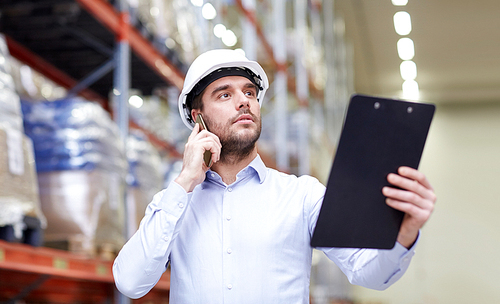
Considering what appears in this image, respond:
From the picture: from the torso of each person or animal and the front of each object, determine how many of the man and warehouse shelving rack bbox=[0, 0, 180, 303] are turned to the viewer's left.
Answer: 0

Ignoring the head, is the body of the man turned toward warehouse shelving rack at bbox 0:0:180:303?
no

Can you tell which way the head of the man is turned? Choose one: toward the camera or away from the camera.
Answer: toward the camera

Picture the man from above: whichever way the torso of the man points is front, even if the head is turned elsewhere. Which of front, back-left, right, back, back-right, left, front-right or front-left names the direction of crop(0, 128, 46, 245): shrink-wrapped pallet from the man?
back-right

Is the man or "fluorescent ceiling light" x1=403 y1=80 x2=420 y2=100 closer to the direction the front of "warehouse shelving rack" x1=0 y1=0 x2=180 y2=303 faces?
the man

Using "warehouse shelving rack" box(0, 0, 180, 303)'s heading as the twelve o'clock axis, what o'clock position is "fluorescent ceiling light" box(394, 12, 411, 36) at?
The fluorescent ceiling light is roughly at 9 o'clock from the warehouse shelving rack.

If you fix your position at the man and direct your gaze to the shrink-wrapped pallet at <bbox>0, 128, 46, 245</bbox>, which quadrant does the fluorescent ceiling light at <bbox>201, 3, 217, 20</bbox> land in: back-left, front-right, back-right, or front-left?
front-right

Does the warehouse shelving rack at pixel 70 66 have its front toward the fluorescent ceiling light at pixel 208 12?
no

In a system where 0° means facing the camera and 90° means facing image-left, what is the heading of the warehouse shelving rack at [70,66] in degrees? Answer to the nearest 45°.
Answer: approximately 315°

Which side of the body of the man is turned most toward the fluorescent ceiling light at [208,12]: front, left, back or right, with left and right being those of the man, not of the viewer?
back

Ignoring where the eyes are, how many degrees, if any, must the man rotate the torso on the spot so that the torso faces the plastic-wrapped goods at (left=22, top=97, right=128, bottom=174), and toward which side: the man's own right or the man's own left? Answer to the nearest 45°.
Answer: approximately 135° to the man's own right

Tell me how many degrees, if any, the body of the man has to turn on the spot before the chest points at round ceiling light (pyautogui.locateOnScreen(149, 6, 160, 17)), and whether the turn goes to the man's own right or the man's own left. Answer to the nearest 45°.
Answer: approximately 180°

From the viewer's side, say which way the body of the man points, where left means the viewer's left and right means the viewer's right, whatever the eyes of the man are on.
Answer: facing the viewer
